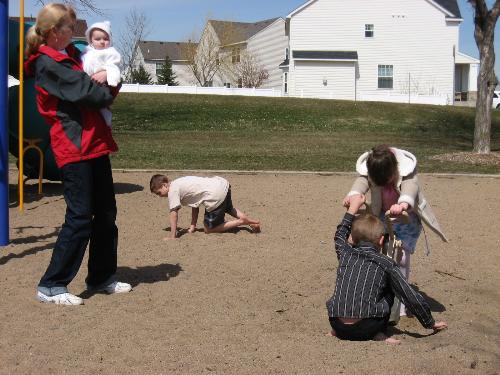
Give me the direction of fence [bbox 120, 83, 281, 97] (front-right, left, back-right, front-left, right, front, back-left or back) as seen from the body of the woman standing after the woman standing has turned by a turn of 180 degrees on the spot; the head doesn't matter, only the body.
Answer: right

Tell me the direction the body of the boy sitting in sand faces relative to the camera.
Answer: away from the camera

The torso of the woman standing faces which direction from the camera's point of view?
to the viewer's right

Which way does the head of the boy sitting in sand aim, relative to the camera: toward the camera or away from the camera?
away from the camera

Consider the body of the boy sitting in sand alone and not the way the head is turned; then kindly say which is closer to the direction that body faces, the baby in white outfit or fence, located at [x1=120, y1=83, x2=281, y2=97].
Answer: the fence

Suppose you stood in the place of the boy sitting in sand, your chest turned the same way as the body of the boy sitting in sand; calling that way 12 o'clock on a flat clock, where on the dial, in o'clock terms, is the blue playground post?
The blue playground post is roughly at 10 o'clock from the boy sitting in sand.

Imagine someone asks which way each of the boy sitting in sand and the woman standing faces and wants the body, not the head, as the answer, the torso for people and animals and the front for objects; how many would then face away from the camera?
1

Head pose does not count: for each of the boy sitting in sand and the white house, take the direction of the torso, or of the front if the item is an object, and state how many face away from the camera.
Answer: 1

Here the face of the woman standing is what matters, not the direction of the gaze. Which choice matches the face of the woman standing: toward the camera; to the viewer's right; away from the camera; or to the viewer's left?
to the viewer's right

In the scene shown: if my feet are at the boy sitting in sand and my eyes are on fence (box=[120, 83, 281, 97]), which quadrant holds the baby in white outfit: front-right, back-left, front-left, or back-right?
front-left

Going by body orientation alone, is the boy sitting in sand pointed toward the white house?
yes

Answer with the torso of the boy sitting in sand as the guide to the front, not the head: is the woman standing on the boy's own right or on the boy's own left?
on the boy's own left

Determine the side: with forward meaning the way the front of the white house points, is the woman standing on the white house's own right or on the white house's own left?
on the white house's own right
